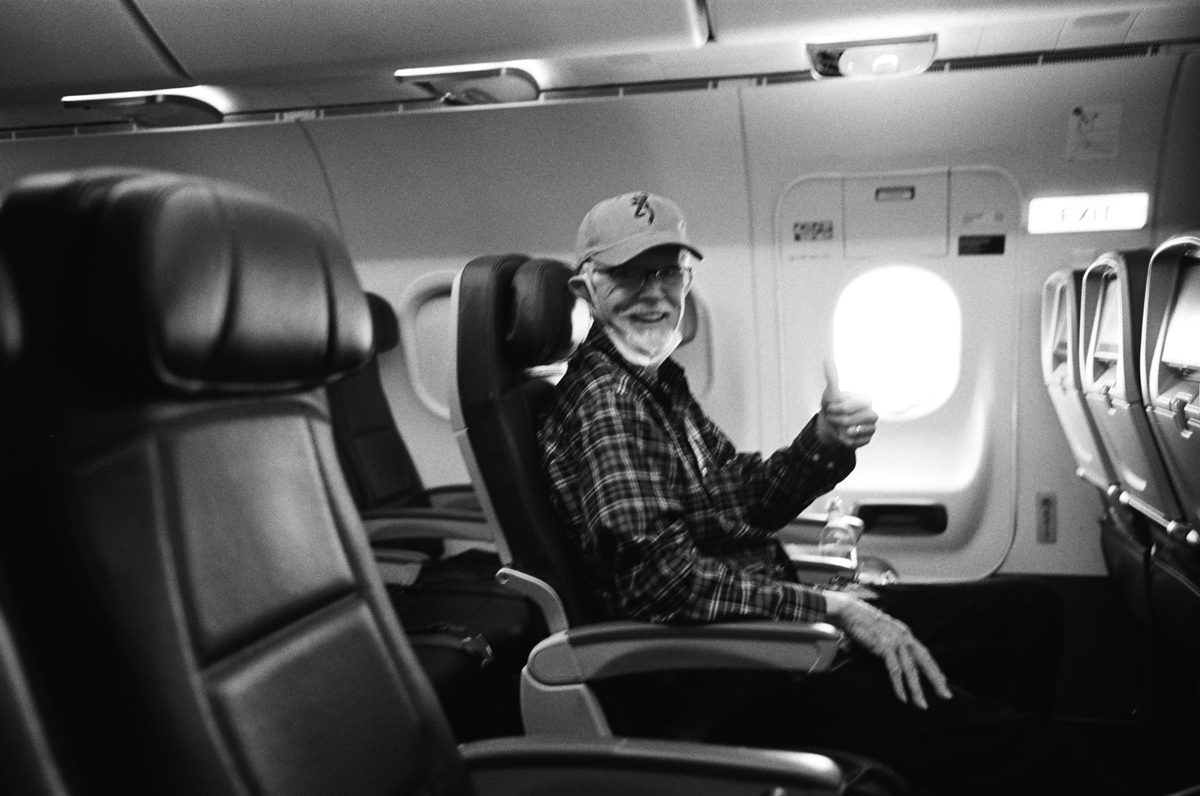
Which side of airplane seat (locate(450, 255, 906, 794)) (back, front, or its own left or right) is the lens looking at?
right

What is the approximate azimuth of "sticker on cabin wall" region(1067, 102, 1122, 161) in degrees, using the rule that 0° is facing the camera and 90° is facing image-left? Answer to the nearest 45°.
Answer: approximately 0°

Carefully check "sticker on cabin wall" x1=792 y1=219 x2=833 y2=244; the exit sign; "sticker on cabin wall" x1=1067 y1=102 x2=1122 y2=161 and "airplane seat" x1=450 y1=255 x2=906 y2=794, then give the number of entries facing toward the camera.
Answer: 3

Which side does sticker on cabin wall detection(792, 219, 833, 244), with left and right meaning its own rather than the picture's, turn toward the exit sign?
left

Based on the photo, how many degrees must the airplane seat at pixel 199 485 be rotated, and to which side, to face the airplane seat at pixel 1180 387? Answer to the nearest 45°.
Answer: approximately 45° to its left

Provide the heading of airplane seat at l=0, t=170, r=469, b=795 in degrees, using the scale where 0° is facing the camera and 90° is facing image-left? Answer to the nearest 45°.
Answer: approximately 315°
